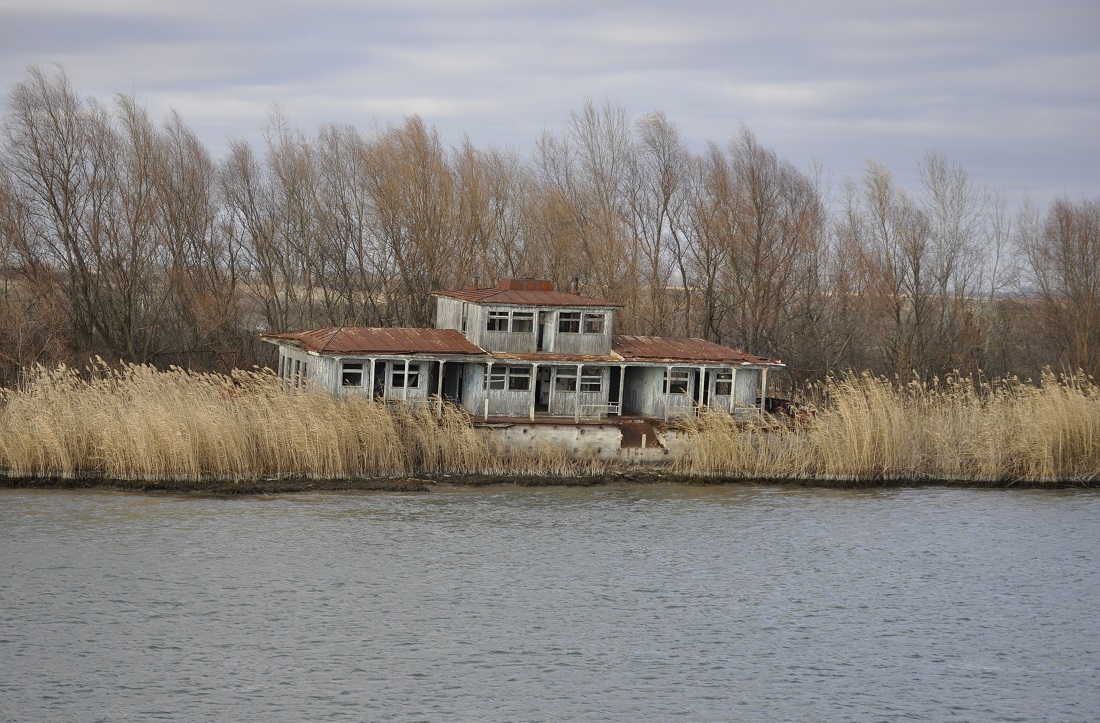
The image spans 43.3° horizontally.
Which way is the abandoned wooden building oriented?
toward the camera
